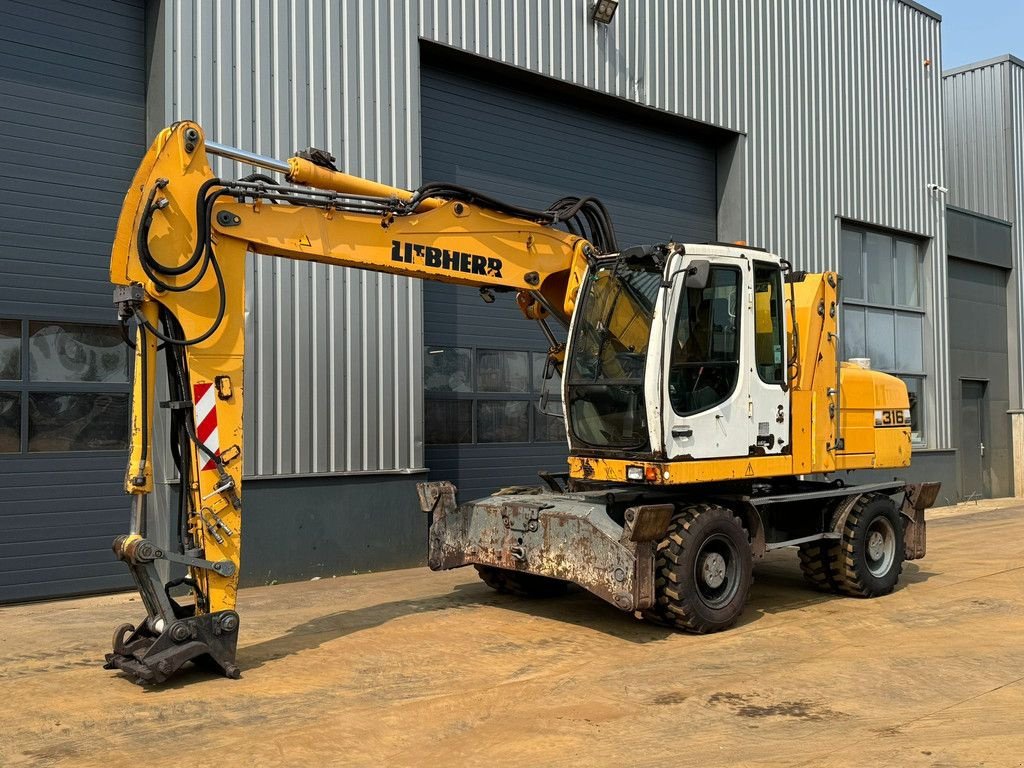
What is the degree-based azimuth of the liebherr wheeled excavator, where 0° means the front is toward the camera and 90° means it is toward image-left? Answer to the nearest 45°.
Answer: approximately 45°

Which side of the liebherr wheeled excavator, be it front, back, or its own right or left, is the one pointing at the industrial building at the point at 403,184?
right

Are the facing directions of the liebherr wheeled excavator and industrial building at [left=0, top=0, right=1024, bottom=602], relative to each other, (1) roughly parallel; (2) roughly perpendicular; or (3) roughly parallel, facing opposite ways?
roughly perpendicular

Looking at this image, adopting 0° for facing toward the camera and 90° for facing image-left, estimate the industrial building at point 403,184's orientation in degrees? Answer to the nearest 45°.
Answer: approximately 315°

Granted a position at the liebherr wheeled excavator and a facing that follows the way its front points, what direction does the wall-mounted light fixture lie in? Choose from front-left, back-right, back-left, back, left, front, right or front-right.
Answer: back-right
